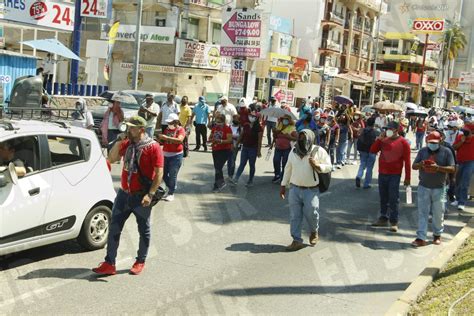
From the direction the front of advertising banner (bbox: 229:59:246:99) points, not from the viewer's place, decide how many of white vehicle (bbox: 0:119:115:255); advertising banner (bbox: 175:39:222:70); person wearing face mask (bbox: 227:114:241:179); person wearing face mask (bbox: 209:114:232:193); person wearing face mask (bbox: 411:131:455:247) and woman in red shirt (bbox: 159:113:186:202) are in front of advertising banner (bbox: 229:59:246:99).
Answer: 5

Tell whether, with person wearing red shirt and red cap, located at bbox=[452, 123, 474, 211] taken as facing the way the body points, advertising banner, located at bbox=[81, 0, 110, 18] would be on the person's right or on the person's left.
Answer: on the person's right

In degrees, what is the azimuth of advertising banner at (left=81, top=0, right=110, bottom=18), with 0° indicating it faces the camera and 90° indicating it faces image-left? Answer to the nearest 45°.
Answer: approximately 0°

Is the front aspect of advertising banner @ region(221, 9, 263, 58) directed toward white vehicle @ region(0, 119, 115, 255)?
yes

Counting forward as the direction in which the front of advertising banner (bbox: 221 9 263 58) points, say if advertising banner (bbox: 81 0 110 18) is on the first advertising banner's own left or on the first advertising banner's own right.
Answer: on the first advertising banner's own right
